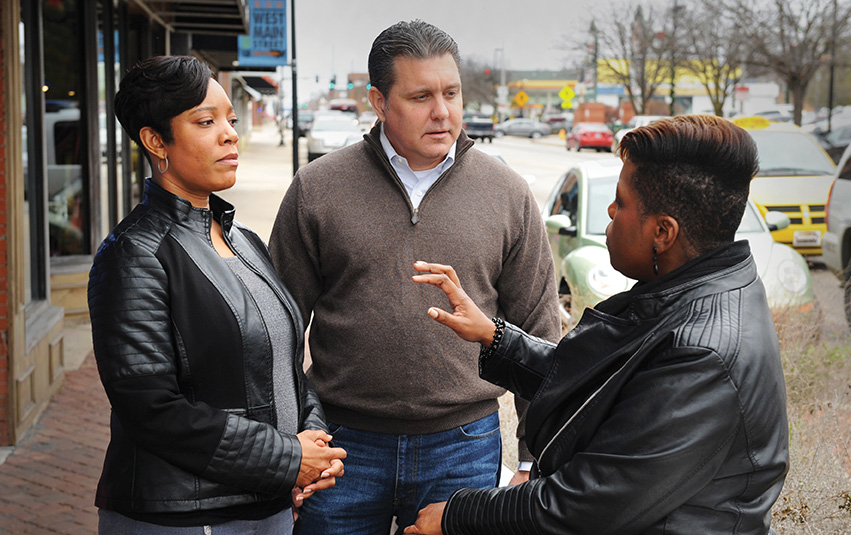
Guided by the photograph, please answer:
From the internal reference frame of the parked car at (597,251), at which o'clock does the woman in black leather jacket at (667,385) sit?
The woman in black leather jacket is roughly at 12 o'clock from the parked car.

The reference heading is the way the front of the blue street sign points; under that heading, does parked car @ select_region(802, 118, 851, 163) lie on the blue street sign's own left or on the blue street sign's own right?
on the blue street sign's own left

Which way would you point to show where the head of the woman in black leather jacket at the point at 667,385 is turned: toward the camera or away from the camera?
away from the camera

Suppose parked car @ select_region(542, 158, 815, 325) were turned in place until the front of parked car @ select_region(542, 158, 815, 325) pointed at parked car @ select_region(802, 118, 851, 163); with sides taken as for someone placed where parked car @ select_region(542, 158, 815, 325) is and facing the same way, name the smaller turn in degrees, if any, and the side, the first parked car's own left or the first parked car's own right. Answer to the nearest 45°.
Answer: approximately 180°

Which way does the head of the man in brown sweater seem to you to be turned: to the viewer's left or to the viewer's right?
to the viewer's right

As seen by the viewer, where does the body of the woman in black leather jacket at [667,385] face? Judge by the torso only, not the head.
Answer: to the viewer's left

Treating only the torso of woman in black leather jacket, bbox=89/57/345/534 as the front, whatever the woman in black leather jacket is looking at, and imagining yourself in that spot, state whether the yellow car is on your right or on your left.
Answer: on your left

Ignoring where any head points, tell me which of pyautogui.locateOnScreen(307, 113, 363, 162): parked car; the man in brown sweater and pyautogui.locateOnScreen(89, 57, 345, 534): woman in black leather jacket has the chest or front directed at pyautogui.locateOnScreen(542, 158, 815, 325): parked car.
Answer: pyautogui.locateOnScreen(307, 113, 363, 162): parked car

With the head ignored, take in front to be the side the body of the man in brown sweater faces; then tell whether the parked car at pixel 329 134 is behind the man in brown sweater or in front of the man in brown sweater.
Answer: behind

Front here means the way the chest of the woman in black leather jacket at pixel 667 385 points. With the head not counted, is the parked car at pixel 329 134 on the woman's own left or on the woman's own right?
on the woman's own right

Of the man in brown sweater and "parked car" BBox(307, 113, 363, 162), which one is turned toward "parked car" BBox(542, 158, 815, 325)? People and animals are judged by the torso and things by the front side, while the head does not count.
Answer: "parked car" BBox(307, 113, 363, 162)

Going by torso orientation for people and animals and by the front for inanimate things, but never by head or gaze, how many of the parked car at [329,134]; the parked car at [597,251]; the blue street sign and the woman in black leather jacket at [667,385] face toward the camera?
3
